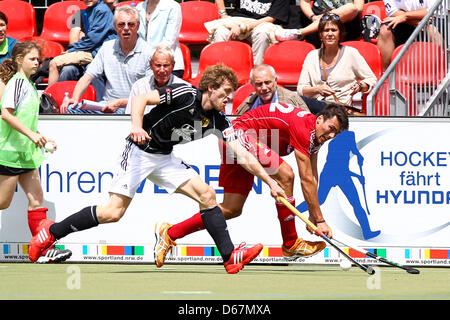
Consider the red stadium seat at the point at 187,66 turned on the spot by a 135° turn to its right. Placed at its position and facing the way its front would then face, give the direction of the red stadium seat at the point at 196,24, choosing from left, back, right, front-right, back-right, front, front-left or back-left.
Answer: front-right

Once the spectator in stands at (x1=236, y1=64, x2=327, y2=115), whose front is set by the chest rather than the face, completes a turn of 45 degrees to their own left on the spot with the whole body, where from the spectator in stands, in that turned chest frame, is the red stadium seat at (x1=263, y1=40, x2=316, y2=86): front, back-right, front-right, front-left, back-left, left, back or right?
back-left

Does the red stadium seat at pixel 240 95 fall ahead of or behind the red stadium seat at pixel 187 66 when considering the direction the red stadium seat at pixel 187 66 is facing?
ahead

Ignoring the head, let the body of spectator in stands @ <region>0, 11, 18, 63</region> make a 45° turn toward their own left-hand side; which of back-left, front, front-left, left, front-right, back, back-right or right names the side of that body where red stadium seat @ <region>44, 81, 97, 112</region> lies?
front

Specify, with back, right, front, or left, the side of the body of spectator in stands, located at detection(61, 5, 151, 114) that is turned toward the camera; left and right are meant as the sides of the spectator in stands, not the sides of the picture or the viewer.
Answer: front

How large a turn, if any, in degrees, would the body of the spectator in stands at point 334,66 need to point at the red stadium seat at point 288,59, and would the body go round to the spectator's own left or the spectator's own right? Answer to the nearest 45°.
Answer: approximately 135° to the spectator's own right

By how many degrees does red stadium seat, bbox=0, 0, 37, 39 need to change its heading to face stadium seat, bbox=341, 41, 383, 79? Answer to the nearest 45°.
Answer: approximately 45° to its left

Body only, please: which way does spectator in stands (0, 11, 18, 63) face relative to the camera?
toward the camera
